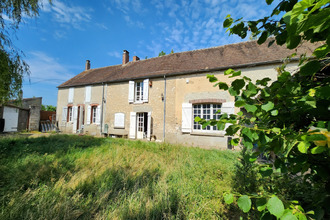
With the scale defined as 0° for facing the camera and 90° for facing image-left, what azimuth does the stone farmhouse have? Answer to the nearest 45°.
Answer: approximately 45°

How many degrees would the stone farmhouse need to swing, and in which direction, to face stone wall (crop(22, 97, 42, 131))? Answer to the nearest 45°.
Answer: approximately 45° to its right

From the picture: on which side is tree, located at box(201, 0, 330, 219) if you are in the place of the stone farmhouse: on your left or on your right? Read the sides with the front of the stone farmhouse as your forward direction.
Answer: on your left

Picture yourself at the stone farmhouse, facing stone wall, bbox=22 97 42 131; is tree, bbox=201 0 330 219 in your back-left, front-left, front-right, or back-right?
back-left
